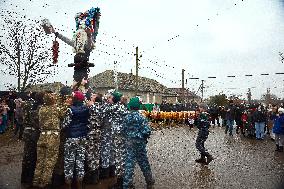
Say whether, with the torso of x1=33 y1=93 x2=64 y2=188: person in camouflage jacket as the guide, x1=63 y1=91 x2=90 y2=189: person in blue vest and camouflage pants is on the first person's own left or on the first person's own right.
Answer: on the first person's own right

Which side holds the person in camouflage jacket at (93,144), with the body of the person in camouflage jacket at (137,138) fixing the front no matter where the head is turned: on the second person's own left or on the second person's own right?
on the second person's own left

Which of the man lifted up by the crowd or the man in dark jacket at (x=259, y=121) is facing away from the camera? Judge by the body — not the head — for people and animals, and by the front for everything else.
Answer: the man lifted up by the crowd

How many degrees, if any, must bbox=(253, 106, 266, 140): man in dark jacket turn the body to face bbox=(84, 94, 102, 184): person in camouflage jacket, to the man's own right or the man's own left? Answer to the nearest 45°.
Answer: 0° — they already face them

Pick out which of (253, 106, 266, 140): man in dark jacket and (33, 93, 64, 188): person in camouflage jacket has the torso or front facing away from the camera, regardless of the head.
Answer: the person in camouflage jacket

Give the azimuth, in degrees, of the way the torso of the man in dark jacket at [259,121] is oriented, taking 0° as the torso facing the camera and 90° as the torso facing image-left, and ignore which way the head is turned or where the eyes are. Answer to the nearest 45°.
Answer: approximately 0°

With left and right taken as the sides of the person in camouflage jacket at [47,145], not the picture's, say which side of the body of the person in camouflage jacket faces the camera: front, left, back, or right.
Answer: back

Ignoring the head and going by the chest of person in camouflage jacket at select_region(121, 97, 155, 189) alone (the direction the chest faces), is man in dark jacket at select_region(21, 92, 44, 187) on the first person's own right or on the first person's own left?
on the first person's own left

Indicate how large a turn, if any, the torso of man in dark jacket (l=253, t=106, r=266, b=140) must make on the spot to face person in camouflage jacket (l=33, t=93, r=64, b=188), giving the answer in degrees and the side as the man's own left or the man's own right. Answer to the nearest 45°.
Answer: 0° — they already face them
